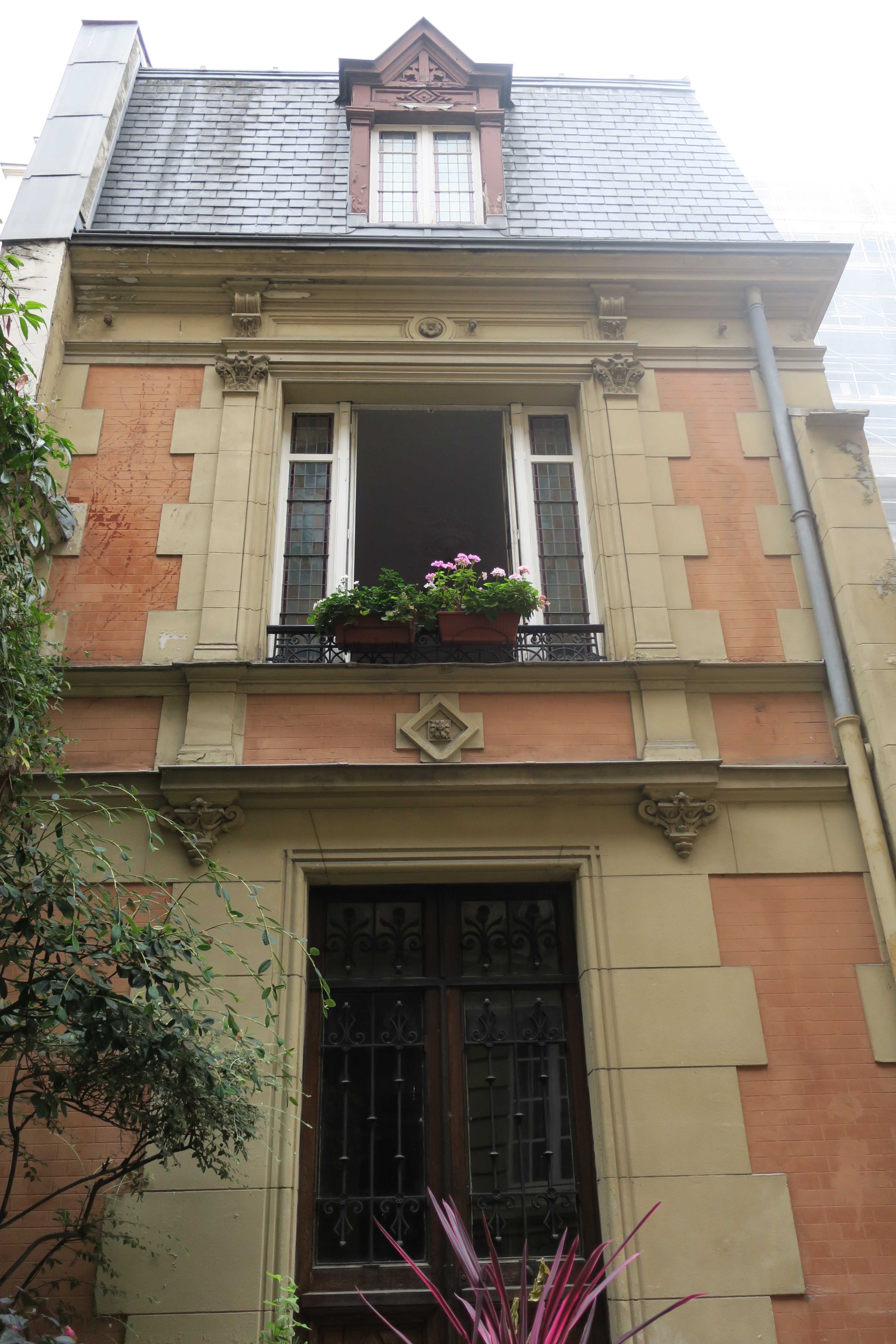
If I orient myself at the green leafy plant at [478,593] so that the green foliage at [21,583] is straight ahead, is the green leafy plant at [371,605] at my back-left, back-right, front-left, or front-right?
front-right

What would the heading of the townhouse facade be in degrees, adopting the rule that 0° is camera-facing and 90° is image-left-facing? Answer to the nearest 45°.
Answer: approximately 0°
